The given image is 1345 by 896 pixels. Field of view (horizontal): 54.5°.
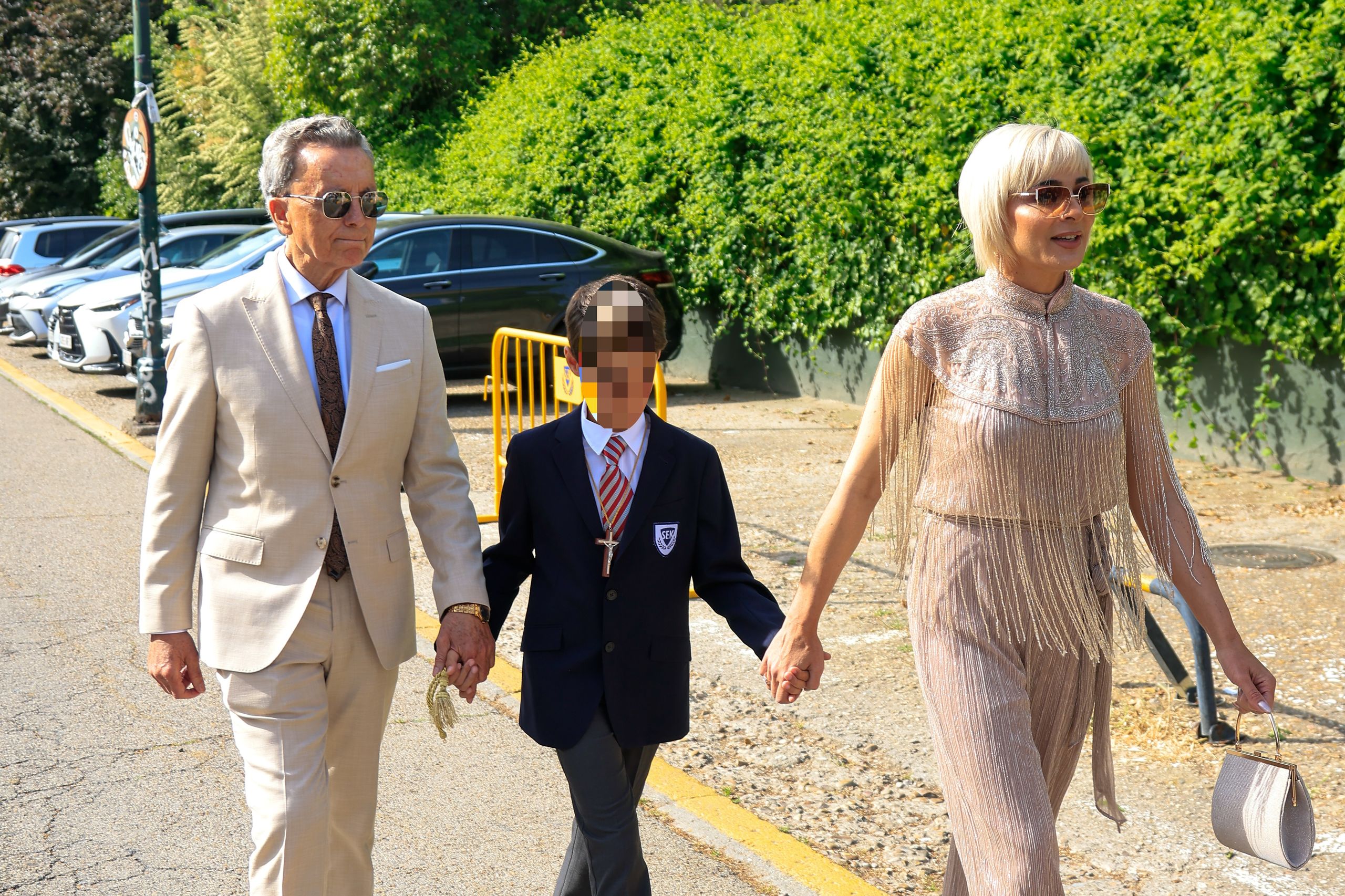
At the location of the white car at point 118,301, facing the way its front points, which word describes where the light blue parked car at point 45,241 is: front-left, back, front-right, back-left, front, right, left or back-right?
back-right

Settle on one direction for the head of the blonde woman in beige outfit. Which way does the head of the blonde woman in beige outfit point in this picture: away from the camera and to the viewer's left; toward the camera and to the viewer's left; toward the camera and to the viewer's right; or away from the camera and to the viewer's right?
toward the camera and to the viewer's right

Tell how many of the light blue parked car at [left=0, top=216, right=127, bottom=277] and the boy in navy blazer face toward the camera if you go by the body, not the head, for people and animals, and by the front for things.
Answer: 1

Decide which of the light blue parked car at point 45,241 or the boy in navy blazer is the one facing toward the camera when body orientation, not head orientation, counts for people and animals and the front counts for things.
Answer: the boy in navy blazer

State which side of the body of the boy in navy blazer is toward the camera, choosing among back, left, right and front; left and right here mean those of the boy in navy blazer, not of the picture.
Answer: front

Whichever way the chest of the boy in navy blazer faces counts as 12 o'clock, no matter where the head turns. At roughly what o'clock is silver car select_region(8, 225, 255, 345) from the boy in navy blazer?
The silver car is roughly at 5 o'clock from the boy in navy blazer.

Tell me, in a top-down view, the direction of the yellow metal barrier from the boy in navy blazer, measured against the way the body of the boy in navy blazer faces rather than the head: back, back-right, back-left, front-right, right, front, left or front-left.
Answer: back

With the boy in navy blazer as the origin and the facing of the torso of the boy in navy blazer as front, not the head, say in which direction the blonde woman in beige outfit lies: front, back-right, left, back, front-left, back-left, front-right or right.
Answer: left

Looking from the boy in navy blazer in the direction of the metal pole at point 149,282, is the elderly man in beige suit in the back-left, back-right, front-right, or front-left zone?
front-left

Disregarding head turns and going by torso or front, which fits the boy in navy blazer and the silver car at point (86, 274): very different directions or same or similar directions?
same or similar directions

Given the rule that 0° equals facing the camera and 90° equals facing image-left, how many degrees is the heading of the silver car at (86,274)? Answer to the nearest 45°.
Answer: approximately 45°

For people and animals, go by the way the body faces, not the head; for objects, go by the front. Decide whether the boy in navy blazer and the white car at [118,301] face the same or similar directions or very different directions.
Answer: same or similar directions

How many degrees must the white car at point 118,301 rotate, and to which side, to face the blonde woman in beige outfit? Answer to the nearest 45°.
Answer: approximately 45° to its left

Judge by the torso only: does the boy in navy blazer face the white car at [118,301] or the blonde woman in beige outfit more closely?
the blonde woman in beige outfit

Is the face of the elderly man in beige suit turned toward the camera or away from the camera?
toward the camera
